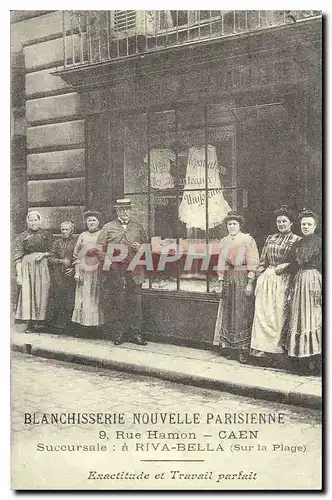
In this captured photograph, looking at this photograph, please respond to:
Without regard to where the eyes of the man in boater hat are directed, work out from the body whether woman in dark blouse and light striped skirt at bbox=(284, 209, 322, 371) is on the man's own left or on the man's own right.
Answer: on the man's own left

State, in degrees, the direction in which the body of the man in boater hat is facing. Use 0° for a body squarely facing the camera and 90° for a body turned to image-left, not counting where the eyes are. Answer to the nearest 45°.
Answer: approximately 0°

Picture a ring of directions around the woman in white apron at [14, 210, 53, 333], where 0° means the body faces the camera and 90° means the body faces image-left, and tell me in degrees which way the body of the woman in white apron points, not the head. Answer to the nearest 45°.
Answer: approximately 0°

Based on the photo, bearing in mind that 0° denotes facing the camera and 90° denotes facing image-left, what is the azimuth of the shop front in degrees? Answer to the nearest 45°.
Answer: approximately 45°
